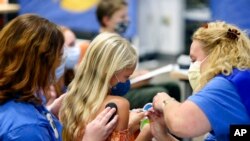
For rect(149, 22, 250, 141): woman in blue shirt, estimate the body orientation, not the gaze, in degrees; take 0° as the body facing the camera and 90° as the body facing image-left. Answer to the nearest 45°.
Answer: approximately 90°

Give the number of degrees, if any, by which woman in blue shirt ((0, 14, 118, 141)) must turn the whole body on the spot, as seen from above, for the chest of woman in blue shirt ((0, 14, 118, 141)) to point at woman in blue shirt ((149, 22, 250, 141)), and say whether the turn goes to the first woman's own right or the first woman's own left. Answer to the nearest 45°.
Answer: approximately 45° to the first woman's own right

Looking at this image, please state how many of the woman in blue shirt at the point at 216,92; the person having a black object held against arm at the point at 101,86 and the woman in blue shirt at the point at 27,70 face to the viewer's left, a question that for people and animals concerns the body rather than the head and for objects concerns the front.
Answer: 1

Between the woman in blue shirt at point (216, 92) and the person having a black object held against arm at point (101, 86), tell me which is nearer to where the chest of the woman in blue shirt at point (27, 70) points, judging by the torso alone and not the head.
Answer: the person having a black object held against arm

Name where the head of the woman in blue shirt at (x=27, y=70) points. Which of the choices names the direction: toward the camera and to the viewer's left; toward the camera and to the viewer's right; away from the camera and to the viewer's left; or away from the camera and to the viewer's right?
away from the camera and to the viewer's right

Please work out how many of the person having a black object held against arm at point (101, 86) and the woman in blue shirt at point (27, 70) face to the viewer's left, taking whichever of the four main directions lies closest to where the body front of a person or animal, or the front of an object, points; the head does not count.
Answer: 0

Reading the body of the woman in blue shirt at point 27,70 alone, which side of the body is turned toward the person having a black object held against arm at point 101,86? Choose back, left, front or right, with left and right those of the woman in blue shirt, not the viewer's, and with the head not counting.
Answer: front

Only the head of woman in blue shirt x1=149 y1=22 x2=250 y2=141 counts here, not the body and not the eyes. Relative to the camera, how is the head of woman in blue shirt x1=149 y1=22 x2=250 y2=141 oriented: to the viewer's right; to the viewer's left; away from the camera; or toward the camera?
to the viewer's left

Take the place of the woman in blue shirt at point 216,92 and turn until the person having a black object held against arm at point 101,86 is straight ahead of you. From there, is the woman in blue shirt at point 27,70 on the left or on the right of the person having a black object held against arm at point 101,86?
left

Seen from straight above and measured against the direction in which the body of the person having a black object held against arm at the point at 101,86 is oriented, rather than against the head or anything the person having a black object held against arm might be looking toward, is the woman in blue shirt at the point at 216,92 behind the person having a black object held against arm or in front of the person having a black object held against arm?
in front

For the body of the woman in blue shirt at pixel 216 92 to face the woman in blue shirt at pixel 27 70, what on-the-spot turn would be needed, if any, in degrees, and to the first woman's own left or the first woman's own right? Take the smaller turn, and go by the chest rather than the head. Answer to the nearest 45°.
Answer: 0° — they already face them

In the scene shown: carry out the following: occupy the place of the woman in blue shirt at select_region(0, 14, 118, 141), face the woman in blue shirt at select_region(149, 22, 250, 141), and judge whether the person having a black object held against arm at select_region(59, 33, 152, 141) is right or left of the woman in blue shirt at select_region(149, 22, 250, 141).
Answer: left
